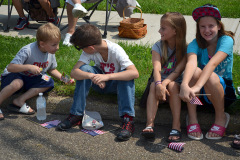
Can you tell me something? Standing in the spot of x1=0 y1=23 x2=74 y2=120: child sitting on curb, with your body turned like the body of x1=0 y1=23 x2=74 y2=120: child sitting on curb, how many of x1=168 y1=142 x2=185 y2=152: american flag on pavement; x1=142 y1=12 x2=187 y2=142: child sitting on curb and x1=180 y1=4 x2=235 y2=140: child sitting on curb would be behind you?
0

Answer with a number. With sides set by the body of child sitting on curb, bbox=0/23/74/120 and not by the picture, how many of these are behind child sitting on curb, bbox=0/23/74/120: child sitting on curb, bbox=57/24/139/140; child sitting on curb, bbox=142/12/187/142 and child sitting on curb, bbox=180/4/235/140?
0

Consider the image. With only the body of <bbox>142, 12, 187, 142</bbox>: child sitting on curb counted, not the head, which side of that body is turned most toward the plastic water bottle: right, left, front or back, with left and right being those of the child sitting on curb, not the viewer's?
right

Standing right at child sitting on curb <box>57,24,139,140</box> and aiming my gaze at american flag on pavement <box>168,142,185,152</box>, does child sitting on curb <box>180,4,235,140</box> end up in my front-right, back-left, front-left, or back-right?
front-left

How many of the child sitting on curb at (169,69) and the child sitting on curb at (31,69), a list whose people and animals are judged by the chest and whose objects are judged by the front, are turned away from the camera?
0

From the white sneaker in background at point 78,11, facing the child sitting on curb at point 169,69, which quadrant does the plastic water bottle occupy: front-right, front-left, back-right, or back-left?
front-right

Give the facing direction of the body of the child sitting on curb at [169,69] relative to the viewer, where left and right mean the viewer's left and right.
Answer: facing the viewer

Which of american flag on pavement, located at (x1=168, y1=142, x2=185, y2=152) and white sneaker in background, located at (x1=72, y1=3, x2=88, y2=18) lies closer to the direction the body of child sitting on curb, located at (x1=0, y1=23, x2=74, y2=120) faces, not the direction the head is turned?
the american flag on pavement

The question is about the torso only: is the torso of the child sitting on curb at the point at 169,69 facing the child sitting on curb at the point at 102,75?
no

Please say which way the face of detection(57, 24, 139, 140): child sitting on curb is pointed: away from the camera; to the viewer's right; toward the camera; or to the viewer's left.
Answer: to the viewer's left

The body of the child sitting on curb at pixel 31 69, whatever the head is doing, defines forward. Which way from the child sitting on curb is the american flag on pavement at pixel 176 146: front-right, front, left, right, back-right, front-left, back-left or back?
front

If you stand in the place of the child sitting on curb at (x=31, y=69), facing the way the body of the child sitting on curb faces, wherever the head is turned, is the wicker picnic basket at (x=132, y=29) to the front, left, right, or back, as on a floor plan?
left

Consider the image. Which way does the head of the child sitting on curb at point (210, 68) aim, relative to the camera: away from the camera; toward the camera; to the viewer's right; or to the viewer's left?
toward the camera

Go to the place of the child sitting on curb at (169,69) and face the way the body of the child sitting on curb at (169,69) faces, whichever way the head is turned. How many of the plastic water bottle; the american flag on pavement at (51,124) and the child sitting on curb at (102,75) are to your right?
3
